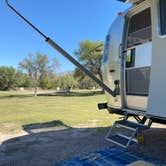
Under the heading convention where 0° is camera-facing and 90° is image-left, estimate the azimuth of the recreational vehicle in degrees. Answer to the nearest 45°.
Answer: approximately 315°

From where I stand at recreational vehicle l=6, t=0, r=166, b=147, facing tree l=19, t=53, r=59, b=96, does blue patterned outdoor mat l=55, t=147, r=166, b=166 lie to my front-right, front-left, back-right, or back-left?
back-left

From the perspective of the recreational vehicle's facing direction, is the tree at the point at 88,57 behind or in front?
behind

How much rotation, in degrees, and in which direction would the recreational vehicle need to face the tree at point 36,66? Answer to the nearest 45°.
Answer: approximately 135° to its left
